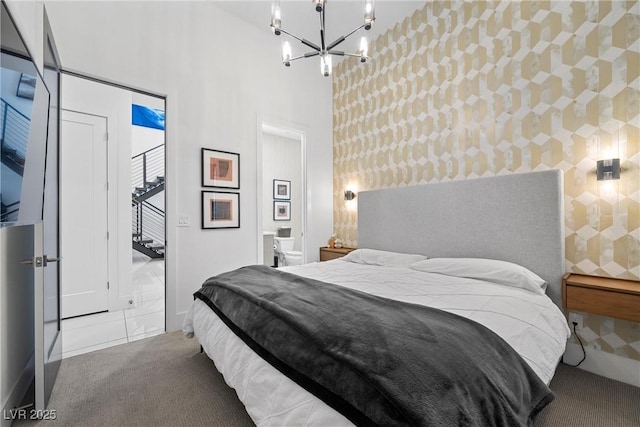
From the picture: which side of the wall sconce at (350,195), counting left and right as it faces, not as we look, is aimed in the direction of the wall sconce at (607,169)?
left

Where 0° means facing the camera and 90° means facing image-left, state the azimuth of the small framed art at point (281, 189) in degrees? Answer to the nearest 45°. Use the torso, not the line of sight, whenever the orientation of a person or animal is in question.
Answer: approximately 315°

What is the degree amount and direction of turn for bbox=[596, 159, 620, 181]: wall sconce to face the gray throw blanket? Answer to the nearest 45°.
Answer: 0° — it already faces it

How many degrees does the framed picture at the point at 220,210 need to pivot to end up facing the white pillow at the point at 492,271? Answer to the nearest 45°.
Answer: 0° — it already faces it

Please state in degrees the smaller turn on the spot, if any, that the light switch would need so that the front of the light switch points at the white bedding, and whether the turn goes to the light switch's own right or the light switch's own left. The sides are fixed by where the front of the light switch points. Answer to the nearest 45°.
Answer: approximately 45° to the light switch's own left

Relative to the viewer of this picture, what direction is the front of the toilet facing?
facing the viewer and to the right of the viewer

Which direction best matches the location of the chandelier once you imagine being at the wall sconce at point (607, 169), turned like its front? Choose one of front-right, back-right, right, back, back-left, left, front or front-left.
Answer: front-right

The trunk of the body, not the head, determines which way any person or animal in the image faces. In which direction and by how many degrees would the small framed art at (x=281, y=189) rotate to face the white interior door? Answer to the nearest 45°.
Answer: approximately 90° to its right

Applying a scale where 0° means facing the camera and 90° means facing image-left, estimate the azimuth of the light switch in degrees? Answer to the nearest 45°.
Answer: approximately 0°

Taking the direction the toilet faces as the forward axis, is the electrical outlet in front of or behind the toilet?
in front

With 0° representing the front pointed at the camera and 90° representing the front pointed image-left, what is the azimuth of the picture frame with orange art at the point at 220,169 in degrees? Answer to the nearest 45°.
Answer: approximately 315°

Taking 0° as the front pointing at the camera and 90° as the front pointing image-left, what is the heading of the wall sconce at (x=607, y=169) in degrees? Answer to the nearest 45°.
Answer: approximately 0°

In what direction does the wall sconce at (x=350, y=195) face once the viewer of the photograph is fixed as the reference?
facing the viewer and to the left of the viewer

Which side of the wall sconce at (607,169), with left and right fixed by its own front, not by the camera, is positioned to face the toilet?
right

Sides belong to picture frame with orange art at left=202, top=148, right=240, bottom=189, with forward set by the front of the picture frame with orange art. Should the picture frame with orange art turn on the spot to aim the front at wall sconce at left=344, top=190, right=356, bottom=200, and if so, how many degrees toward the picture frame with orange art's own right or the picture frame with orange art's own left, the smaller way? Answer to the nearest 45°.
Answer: approximately 45° to the picture frame with orange art's own left

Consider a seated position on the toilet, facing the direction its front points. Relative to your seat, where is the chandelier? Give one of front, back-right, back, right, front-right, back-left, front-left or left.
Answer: front-right
